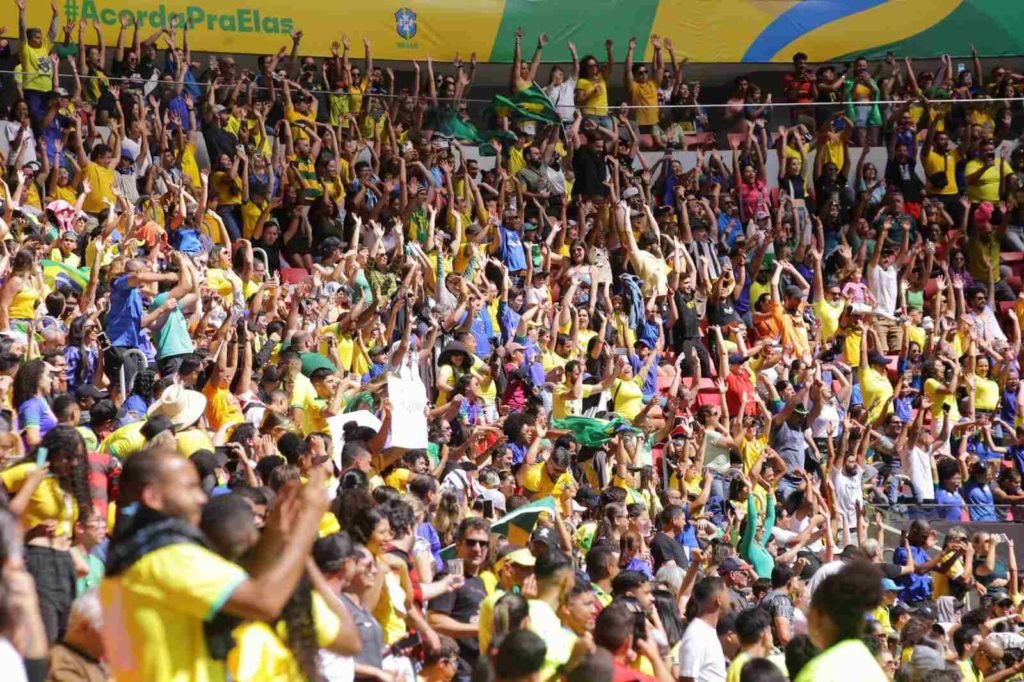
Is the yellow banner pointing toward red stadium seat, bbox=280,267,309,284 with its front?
yes

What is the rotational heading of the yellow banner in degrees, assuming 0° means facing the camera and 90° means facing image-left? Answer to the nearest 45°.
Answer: approximately 0°

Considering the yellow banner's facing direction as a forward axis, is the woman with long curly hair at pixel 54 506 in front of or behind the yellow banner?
in front

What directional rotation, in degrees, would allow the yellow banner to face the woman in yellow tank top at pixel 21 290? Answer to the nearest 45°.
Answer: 0° — it already faces them
